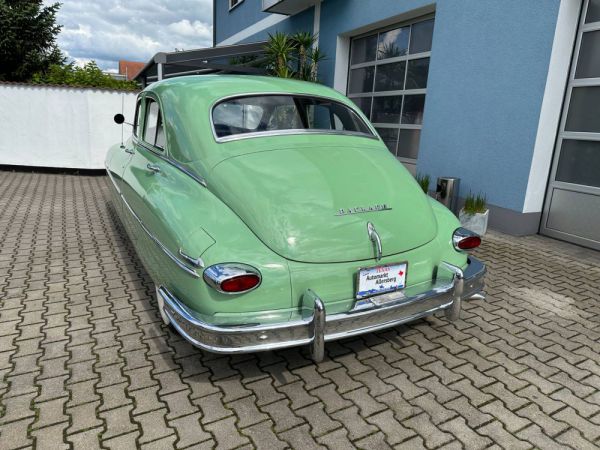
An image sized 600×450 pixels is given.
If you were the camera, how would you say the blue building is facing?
facing the viewer and to the left of the viewer

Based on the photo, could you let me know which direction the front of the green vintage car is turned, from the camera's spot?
facing away from the viewer and to the left of the viewer

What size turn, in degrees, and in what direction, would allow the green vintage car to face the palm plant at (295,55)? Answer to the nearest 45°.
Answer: approximately 45° to its right

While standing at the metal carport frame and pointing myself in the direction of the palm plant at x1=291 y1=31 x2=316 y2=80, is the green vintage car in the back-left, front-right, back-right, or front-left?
front-right

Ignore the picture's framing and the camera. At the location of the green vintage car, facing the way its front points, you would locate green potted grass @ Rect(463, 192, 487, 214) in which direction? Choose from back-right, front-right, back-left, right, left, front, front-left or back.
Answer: right

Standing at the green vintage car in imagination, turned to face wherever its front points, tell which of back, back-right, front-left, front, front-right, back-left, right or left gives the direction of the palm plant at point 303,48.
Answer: front-right

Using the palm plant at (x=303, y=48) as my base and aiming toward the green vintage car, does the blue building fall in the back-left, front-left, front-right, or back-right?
front-left

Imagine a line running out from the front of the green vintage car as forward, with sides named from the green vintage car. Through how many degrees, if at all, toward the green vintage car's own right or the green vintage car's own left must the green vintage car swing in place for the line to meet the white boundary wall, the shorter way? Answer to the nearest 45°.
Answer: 0° — it already faces it

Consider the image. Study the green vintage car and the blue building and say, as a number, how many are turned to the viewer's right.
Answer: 0

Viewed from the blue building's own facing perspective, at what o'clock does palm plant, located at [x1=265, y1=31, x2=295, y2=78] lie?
The palm plant is roughly at 3 o'clock from the blue building.

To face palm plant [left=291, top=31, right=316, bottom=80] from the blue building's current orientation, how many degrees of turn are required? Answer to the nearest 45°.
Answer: approximately 90° to its right

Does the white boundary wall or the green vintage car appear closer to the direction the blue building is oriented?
the green vintage car

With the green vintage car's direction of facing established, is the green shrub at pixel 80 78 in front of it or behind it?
in front

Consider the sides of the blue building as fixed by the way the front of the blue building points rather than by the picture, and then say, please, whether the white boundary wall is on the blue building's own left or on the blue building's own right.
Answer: on the blue building's own right

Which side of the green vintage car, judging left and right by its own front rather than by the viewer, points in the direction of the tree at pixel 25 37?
front
